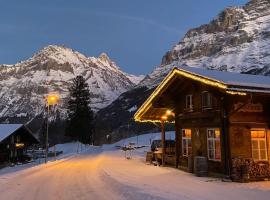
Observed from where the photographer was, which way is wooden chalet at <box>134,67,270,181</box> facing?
facing the viewer and to the left of the viewer
